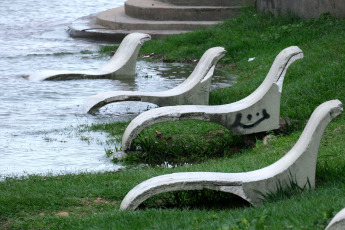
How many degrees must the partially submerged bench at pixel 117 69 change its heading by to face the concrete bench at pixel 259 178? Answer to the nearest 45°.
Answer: approximately 90° to its left

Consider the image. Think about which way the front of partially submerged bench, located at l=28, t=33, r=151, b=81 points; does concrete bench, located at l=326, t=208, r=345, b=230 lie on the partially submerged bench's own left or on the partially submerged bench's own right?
on the partially submerged bench's own left

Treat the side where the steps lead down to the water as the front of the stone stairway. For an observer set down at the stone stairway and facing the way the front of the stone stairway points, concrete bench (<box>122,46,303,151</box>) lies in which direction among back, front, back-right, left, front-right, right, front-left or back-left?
front-left

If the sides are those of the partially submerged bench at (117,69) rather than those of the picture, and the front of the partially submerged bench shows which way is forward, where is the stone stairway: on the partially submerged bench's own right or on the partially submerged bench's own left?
on the partially submerged bench's own right

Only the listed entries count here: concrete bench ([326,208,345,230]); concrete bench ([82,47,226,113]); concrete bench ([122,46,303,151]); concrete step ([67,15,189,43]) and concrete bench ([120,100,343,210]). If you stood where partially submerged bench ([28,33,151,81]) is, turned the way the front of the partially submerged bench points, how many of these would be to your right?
1

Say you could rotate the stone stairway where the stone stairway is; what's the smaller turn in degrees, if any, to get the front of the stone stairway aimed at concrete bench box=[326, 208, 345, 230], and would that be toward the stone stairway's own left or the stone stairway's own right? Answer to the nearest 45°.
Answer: approximately 45° to the stone stairway's own left

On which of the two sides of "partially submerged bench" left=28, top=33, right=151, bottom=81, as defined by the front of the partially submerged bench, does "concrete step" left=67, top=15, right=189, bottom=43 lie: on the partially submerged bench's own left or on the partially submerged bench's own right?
on the partially submerged bench's own right

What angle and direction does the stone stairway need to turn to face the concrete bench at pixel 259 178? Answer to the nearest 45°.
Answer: approximately 45° to its left

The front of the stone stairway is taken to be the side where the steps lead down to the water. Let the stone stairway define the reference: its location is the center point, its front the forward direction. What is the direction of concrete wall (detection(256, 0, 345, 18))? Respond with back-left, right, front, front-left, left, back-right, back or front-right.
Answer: back

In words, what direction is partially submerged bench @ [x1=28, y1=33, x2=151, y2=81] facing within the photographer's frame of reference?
facing to the left of the viewer

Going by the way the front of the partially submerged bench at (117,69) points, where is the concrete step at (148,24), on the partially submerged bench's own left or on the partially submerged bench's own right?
on the partially submerged bench's own right

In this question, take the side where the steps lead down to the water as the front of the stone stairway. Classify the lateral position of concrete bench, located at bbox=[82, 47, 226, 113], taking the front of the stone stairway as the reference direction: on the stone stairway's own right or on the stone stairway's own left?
on the stone stairway's own left

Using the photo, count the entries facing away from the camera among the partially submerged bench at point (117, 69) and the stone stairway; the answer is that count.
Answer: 0

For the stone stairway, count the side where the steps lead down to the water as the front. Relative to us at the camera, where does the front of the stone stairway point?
facing the viewer and to the left of the viewer

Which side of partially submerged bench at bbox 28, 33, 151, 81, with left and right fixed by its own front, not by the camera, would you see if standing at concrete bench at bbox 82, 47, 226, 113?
left
